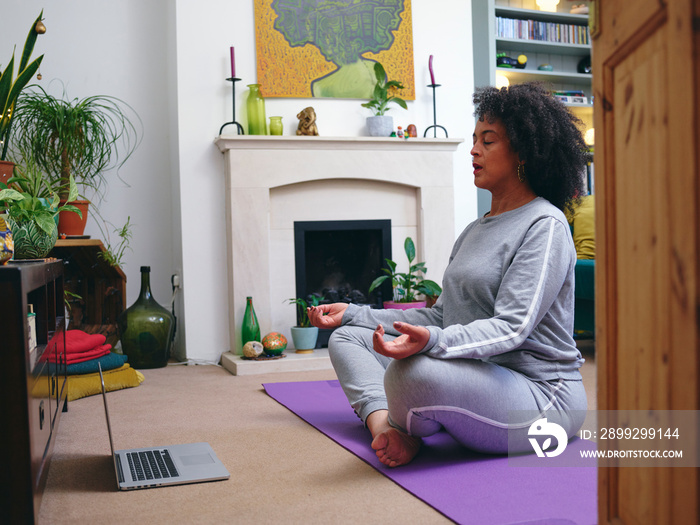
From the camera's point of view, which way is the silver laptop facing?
to the viewer's right

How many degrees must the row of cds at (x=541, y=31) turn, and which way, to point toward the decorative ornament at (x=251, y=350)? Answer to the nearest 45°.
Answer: approximately 45° to its right

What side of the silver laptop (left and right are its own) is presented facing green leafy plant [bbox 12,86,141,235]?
left

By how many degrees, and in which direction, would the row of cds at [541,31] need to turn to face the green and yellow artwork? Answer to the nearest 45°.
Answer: approximately 45° to its right

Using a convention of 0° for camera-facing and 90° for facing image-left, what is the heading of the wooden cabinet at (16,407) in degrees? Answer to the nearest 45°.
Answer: approximately 270°

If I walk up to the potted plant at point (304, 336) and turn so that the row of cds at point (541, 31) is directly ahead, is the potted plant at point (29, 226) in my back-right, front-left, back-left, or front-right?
back-right

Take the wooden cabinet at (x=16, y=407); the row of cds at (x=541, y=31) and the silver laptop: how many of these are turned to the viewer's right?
2

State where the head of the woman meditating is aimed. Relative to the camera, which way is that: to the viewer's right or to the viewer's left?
to the viewer's left

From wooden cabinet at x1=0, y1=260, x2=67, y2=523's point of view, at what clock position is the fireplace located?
The fireplace is roughly at 10 o'clock from the wooden cabinet.

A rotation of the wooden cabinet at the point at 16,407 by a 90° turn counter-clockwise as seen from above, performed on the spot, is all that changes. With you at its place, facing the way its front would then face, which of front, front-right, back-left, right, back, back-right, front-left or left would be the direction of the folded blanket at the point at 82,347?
front

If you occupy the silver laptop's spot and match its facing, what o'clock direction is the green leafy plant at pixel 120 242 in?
The green leafy plant is roughly at 9 o'clock from the silver laptop.

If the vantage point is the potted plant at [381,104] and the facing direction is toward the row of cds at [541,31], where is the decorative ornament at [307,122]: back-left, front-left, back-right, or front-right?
back-left
